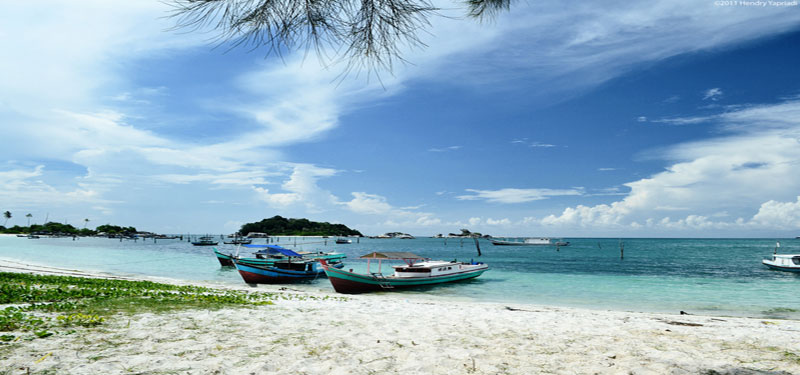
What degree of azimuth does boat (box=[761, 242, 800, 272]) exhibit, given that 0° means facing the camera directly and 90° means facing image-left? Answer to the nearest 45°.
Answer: approximately 90°

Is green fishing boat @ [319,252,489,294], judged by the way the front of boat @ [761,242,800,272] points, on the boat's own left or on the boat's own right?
on the boat's own left

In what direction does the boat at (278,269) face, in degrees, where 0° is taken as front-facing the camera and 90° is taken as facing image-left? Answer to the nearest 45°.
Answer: approximately 45°

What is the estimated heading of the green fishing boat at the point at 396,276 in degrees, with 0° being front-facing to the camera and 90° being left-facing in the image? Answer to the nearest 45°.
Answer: approximately 45°
